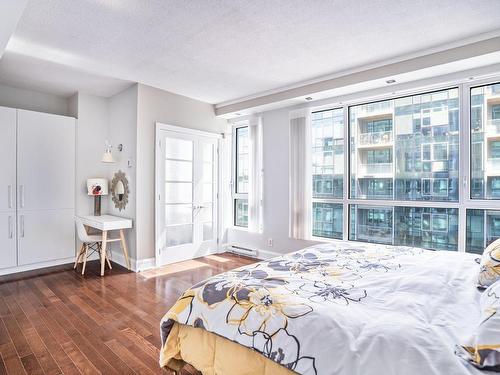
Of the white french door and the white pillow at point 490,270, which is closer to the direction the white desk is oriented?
the white pillow

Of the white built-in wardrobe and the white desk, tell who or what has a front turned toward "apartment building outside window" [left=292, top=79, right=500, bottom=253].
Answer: the white built-in wardrobe

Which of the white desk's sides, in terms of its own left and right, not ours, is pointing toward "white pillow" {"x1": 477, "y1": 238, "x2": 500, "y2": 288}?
left

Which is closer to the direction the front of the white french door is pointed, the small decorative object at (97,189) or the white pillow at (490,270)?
the white pillow

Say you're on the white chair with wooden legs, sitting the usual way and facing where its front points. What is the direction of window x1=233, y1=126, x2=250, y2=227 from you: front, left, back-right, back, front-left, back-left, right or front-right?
front-right

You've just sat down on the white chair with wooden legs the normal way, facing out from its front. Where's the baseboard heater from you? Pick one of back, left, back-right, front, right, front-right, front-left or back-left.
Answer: front-right

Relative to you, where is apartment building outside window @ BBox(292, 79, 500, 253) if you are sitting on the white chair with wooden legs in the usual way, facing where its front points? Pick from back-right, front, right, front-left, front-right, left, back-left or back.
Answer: right

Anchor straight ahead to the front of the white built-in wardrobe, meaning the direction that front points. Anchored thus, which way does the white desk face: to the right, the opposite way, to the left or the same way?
to the right

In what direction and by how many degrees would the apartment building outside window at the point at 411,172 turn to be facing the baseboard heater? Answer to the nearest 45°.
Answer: approximately 45° to its right

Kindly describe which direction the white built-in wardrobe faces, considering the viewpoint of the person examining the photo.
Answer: facing the viewer and to the right of the viewer

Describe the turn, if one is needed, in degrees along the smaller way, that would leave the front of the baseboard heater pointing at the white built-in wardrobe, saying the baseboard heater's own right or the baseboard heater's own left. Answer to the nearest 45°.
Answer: approximately 45° to the baseboard heater's own right

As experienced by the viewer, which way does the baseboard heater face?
facing the viewer and to the left of the viewer

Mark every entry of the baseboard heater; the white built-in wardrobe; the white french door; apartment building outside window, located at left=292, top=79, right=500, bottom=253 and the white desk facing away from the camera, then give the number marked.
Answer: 0

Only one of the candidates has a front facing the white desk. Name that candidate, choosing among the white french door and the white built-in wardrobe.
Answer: the white built-in wardrobe

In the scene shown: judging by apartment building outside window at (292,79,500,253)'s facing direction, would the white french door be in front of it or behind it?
in front
